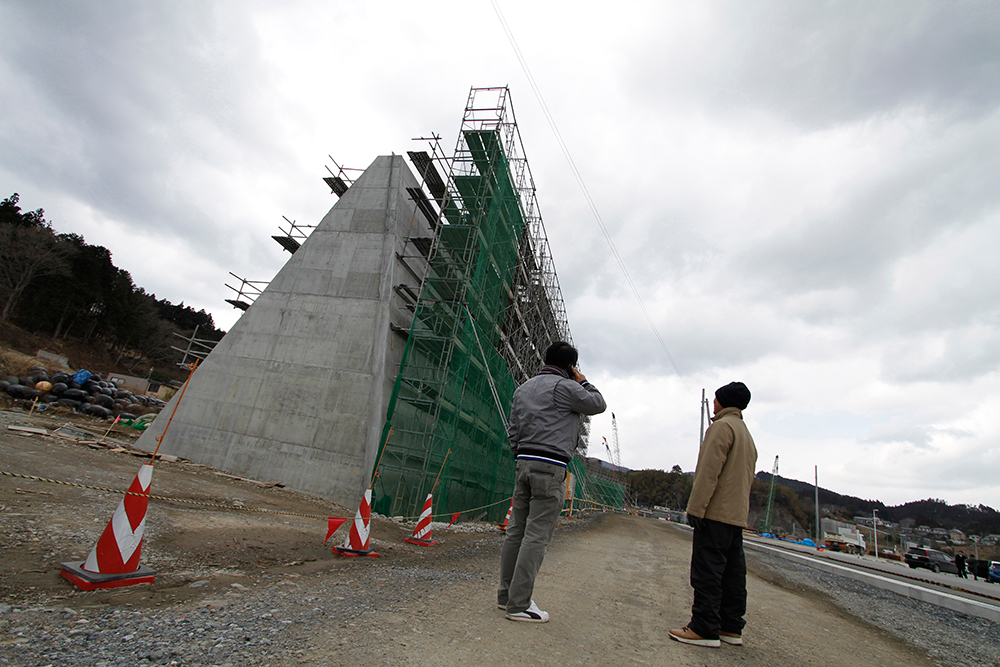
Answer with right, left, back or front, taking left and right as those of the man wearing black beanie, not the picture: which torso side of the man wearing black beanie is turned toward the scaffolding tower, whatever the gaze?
front

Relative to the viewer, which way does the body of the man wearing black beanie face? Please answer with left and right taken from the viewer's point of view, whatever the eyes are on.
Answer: facing away from the viewer and to the left of the viewer

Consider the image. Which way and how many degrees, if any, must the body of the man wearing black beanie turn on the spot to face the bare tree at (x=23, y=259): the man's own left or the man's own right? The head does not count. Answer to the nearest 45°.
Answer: approximately 45° to the man's own left

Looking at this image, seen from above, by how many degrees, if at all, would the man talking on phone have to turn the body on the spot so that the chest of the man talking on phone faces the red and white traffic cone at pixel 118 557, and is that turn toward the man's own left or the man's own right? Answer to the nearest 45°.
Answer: approximately 135° to the man's own left

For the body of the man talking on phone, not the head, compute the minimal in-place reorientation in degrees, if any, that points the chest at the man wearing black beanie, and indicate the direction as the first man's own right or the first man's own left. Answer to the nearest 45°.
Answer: approximately 45° to the first man's own right

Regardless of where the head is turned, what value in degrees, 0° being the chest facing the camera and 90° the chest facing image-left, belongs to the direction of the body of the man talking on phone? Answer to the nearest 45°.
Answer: approximately 225°

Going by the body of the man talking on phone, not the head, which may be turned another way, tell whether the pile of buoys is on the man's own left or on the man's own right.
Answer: on the man's own left

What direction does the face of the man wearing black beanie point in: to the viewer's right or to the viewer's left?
to the viewer's left

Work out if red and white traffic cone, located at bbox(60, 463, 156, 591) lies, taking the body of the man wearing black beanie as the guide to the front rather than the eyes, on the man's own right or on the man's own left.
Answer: on the man's own left

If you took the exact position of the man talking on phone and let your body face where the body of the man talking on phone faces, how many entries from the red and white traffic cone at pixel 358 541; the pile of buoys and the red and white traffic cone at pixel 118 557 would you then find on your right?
0

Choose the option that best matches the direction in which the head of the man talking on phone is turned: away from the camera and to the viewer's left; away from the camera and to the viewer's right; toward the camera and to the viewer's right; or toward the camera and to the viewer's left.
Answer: away from the camera and to the viewer's right

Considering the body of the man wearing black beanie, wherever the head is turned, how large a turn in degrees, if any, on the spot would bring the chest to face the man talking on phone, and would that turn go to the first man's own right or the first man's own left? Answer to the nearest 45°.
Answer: approximately 90° to the first man's own left

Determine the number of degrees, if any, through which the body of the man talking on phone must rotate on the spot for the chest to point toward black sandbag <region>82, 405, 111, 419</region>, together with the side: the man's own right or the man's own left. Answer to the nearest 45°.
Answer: approximately 90° to the man's own left
